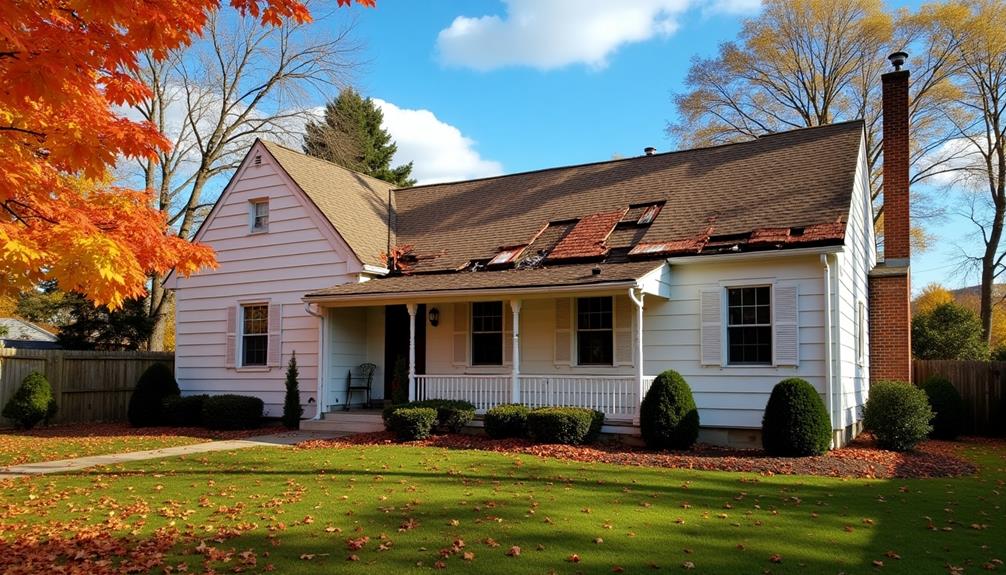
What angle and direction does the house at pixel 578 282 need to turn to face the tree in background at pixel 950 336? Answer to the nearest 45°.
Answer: approximately 180°

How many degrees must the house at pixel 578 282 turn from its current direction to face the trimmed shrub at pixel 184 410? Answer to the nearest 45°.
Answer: approximately 45° to its right

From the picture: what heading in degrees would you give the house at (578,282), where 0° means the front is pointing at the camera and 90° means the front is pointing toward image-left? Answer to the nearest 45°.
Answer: approximately 45°

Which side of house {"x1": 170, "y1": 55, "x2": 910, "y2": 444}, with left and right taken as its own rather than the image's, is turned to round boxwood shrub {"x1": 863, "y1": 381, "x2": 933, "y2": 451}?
left

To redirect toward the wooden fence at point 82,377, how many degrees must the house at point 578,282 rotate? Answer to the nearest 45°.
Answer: approximately 45° to its right

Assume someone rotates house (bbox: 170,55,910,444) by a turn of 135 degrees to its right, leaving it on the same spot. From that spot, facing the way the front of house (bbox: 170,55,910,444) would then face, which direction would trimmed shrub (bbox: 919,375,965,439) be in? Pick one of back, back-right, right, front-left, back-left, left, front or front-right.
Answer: right

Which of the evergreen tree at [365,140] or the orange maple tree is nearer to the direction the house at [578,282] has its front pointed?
the orange maple tree

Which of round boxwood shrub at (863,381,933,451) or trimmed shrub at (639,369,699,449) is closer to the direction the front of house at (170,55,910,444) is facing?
the trimmed shrub

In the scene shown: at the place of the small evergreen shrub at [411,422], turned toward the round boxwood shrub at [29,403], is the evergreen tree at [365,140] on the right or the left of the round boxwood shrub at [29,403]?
right

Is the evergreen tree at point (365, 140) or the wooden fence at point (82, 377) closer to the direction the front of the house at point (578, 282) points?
the wooden fence

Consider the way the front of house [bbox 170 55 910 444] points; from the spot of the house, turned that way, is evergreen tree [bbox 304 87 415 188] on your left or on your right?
on your right

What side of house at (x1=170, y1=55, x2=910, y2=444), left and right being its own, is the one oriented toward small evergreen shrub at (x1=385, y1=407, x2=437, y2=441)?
front
